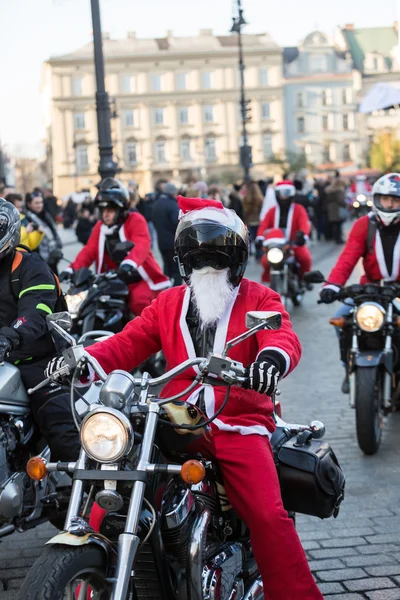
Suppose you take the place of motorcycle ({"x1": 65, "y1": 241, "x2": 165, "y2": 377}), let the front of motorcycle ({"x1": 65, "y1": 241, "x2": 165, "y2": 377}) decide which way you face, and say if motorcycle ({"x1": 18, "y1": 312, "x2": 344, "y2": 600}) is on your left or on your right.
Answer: on your left

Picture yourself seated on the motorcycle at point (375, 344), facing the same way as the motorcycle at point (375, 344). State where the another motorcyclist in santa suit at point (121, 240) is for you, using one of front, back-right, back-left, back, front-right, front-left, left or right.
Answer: back-right

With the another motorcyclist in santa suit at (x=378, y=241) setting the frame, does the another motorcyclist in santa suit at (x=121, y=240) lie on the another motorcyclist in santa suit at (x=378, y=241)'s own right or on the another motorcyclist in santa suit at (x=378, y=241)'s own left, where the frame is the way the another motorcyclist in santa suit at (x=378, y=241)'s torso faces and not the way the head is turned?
on the another motorcyclist in santa suit at (x=378, y=241)'s own right

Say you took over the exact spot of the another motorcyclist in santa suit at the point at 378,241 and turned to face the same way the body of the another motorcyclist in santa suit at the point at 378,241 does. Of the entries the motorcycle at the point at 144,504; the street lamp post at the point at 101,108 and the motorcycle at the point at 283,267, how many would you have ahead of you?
1

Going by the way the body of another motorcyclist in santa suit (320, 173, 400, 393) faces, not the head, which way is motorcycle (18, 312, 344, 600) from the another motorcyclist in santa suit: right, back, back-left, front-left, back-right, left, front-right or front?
front

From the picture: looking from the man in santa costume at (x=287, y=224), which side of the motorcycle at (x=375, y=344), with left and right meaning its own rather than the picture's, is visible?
back

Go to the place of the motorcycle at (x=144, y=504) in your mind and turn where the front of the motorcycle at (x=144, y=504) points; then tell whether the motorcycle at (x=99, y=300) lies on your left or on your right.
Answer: on your right

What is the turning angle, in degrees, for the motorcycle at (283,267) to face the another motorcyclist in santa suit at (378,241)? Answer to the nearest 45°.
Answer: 0° — it already faces them

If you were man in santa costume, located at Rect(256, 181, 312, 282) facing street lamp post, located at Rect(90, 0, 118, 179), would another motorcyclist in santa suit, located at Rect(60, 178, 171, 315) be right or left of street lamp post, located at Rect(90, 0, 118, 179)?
left
